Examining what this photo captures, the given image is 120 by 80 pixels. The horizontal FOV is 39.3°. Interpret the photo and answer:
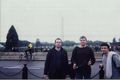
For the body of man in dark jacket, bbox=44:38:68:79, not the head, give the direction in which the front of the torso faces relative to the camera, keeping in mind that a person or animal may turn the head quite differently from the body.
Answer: toward the camera

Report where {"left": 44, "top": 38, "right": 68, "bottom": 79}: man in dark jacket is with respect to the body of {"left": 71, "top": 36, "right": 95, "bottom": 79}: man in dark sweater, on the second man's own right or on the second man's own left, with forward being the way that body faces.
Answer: on the second man's own right

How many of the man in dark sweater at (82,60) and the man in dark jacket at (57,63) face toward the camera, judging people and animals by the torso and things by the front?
2

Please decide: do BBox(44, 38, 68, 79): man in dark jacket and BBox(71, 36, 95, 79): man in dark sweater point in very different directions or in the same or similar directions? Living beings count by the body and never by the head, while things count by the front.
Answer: same or similar directions

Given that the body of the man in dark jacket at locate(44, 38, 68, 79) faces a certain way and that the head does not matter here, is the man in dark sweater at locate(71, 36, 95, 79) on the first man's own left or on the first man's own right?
on the first man's own left

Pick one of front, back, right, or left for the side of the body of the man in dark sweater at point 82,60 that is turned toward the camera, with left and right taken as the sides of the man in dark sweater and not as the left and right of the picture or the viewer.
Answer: front
